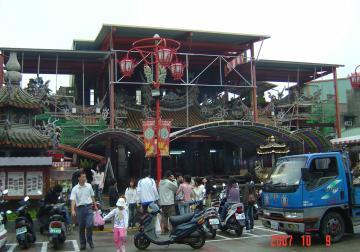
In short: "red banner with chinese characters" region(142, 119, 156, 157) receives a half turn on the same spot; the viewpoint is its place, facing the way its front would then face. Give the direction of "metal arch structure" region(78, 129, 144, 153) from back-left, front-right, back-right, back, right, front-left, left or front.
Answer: front

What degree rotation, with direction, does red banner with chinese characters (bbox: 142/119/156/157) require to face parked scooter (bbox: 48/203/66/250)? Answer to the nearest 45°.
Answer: approximately 45° to its right

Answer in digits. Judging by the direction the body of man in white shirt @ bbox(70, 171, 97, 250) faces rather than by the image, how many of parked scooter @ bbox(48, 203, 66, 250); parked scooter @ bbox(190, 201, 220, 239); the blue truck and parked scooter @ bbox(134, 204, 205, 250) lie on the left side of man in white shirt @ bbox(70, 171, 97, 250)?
3

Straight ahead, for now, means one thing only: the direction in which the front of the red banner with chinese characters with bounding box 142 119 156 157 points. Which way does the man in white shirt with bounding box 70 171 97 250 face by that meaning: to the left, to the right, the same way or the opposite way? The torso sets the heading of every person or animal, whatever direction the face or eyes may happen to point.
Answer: the same way

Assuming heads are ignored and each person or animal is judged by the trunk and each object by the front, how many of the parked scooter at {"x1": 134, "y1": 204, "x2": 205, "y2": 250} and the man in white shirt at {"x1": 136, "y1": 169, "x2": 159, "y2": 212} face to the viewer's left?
1

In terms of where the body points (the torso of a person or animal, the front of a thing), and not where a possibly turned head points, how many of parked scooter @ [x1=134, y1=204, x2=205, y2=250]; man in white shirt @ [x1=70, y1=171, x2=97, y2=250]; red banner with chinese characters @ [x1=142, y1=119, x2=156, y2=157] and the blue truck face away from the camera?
0

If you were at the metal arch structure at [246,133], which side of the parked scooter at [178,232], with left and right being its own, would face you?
right

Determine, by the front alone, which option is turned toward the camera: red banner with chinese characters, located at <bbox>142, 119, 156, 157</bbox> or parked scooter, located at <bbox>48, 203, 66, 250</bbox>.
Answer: the red banner with chinese characters

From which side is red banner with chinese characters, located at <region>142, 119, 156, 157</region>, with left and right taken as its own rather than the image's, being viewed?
front
